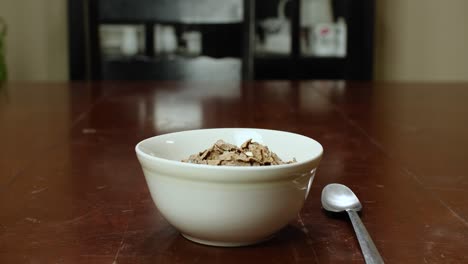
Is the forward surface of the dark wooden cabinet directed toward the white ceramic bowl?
yes

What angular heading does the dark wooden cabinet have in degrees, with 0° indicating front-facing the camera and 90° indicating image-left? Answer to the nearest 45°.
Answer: approximately 0°

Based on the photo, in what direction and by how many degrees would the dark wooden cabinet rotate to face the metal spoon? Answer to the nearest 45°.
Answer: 0° — it already faces it

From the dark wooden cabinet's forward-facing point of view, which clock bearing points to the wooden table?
The wooden table is roughly at 12 o'clock from the dark wooden cabinet.
